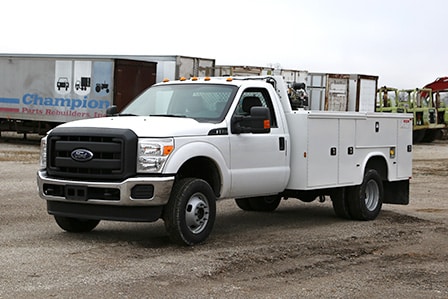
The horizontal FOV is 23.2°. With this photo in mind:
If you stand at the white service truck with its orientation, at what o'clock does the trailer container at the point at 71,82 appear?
The trailer container is roughly at 4 o'clock from the white service truck.

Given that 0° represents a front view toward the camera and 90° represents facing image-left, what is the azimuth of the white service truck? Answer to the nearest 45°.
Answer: approximately 45°
